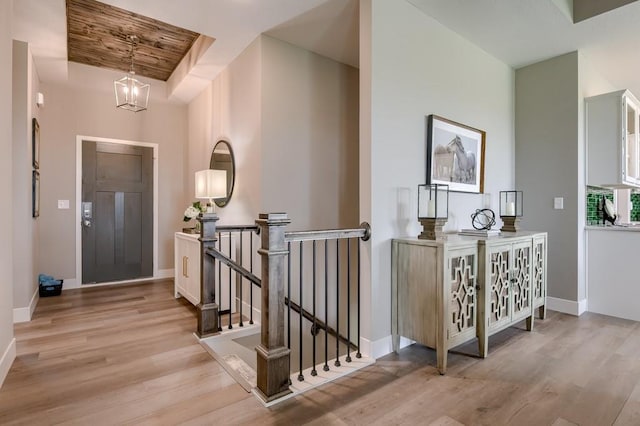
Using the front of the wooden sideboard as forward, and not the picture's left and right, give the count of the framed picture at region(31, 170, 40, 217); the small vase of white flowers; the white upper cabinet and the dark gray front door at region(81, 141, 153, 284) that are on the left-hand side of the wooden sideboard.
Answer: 1

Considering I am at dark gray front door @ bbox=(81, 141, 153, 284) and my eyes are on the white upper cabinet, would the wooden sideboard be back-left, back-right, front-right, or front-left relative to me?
front-right

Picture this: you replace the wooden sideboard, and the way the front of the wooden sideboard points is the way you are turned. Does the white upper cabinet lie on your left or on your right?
on your left

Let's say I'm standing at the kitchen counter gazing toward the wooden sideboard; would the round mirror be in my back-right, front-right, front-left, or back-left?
front-right

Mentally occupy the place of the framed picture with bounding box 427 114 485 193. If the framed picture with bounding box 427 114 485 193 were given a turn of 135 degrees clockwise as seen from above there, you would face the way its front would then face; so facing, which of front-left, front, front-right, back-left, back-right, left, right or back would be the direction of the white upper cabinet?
back-right

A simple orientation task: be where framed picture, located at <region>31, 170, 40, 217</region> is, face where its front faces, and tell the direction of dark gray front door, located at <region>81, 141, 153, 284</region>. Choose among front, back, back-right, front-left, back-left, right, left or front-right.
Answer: front-left

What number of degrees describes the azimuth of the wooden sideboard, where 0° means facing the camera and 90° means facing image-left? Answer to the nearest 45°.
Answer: approximately 315°

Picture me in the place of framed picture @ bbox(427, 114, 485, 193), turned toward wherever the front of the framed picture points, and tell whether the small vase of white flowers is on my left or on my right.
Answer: on my right

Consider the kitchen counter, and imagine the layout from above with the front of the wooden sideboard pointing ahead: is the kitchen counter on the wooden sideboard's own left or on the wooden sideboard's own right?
on the wooden sideboard's own left

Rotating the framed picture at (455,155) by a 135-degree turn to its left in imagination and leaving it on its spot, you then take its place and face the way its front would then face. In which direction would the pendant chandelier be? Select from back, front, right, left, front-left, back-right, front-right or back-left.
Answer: left

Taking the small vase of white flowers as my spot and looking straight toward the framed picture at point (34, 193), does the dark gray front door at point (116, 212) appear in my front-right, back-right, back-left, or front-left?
front-right

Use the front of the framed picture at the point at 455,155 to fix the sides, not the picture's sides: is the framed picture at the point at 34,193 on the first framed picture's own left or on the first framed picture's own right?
on the first framed picture's own right

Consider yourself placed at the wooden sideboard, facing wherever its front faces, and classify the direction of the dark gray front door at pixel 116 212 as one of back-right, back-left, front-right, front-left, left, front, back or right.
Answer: back-right

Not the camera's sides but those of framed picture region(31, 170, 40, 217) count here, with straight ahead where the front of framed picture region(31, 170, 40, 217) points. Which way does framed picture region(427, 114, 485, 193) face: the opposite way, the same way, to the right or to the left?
to the right

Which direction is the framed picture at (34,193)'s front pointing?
to the viewer's right

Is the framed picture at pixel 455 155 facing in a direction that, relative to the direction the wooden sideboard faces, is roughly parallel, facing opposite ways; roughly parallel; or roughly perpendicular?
roughly parallel

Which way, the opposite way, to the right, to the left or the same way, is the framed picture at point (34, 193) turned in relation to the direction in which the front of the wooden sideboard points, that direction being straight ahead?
to the left
